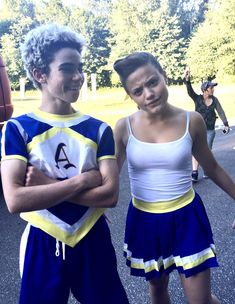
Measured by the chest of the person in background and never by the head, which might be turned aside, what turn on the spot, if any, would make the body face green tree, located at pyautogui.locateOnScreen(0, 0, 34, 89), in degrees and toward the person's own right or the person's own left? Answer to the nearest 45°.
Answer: approximately 180°

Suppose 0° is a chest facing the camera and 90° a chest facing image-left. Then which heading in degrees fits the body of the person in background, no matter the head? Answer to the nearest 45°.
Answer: approximately 315°
